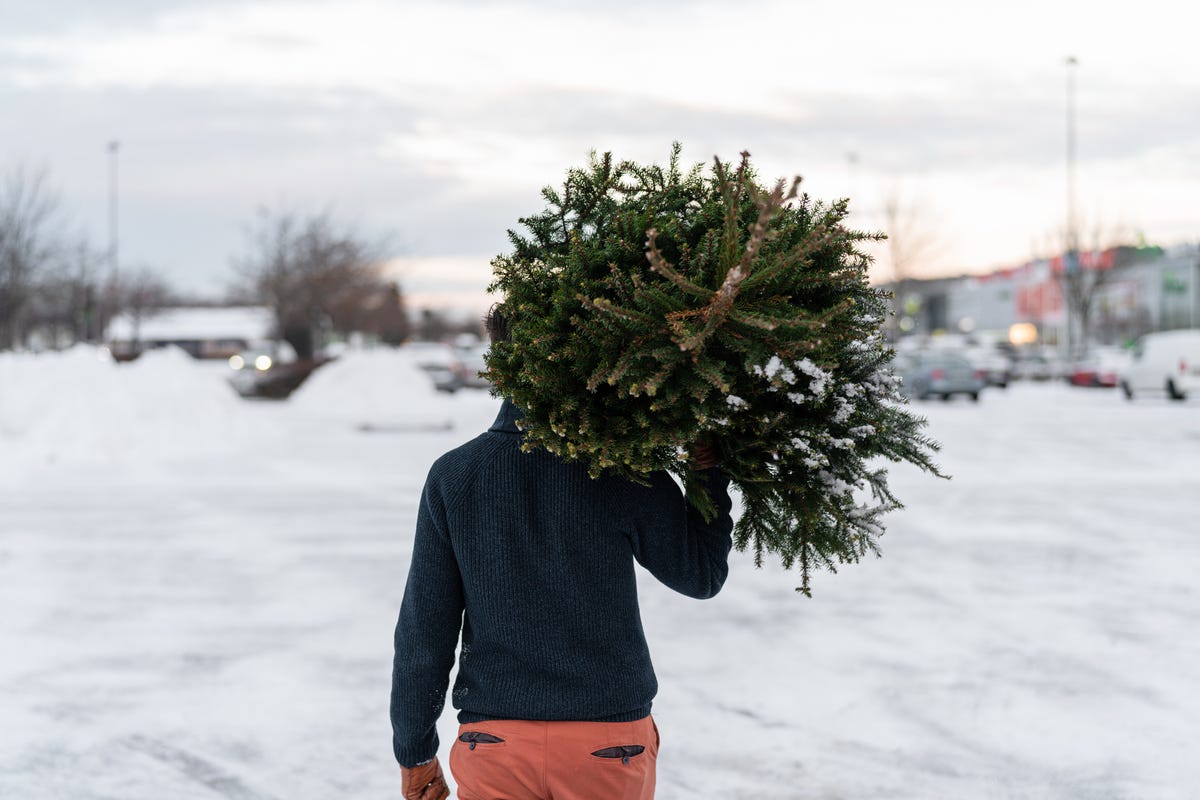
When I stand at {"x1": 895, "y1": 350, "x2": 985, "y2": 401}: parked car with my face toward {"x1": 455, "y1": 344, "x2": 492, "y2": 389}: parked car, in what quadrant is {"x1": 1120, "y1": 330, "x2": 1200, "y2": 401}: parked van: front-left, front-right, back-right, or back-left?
back-right

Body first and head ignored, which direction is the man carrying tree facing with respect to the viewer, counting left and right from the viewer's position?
facing away from the viewer

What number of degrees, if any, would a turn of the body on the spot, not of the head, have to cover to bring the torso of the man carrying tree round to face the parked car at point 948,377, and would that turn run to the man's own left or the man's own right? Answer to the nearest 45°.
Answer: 0° — they already face it

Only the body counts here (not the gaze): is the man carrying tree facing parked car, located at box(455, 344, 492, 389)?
yes

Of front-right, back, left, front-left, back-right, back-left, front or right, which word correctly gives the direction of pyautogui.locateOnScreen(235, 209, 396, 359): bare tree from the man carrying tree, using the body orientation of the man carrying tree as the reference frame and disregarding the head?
front

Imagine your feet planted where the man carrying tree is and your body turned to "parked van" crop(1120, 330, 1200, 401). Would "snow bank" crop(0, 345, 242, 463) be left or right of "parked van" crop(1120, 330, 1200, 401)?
left

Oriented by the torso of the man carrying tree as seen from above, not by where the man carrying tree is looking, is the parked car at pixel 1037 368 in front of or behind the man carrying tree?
in front

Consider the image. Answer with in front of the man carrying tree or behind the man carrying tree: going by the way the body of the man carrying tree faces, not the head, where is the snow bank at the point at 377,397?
in front

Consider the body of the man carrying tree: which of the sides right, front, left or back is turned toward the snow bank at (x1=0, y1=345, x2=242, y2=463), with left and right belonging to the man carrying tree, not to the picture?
front

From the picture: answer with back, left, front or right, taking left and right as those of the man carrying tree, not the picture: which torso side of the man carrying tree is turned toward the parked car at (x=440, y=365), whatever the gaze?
front

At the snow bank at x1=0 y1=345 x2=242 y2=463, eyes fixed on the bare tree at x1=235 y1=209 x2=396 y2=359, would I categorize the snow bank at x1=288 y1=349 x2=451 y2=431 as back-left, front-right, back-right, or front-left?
front-right
